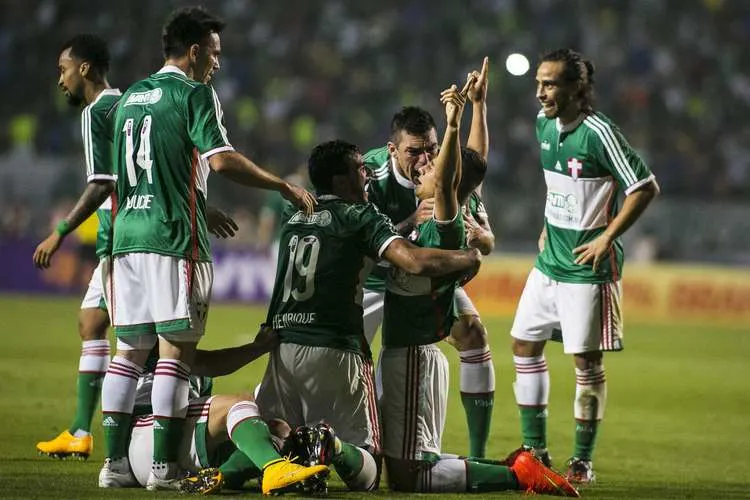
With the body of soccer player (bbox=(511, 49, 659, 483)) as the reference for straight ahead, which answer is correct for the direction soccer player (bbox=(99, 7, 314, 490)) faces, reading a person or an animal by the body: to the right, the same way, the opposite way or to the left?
the opposite way

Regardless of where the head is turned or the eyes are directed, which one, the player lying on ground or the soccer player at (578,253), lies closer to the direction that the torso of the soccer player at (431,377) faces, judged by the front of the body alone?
the player lying on ground

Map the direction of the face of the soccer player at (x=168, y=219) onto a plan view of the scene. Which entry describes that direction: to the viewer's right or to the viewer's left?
to the viewer's right

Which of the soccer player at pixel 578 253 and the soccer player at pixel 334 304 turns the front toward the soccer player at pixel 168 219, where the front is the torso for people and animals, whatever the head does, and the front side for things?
the soccer player at pixel 578 253

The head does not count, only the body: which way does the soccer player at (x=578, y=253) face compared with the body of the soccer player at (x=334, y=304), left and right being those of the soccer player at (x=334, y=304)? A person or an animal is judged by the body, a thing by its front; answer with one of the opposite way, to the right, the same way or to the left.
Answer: the opposite way
